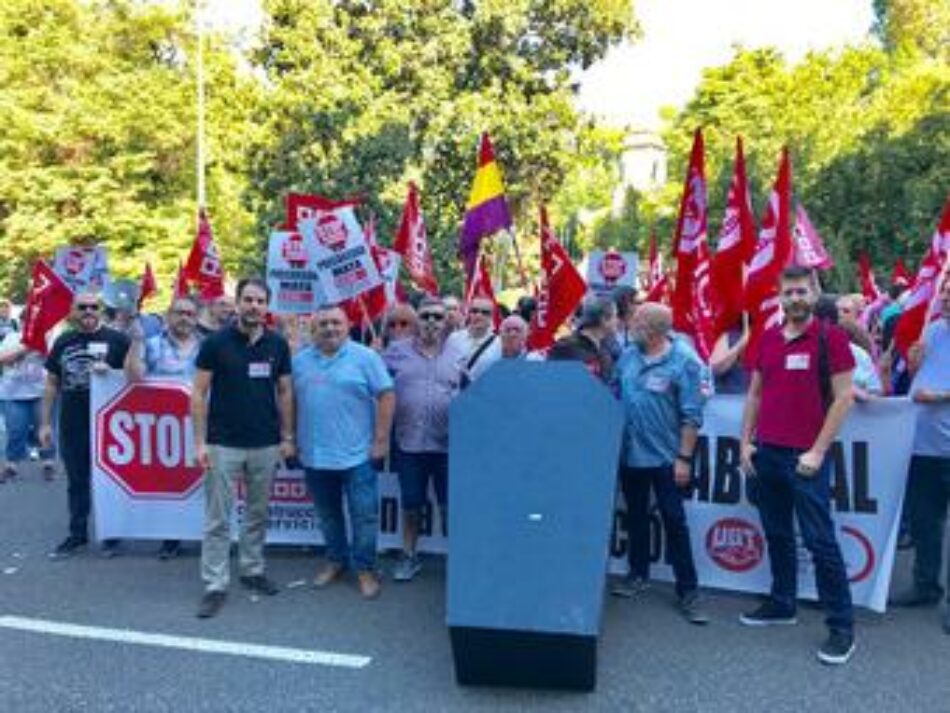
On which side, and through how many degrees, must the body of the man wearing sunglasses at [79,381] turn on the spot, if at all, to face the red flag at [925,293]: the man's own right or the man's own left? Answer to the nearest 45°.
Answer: approximately 45° to the man's own left

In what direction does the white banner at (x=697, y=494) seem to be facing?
toward the camera

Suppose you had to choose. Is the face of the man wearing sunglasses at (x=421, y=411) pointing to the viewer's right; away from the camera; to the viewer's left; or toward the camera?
toward the camera

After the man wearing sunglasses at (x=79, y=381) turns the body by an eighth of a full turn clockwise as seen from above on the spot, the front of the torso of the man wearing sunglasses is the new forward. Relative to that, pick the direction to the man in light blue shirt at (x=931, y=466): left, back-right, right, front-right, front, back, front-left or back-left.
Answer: left

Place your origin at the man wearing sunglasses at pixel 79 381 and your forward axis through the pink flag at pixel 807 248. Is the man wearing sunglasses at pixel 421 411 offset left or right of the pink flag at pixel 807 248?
right

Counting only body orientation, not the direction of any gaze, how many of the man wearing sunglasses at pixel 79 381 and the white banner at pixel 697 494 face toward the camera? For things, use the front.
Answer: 2

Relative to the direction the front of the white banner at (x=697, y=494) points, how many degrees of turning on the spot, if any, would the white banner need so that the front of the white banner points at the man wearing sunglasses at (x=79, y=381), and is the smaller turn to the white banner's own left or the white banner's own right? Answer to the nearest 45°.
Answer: approximately 90° to the white banner's own right

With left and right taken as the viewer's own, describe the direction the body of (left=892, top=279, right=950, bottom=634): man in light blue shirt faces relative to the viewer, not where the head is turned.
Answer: facing the viewer and to the left of the viewer

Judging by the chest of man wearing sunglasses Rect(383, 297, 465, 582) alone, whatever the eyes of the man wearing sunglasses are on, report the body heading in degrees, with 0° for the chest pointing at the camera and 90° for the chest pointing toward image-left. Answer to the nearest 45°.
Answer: approximately 0°

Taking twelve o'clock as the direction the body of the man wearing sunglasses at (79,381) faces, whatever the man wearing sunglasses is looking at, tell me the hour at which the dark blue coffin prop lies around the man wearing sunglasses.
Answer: The dark blue coffin prop is roughly at 11 o'clock from the man wearing sunglasses.

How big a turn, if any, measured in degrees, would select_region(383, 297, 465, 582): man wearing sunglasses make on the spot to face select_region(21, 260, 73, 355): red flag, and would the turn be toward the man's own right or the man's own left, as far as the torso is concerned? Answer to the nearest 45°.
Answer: approximately 135° to the man's own right

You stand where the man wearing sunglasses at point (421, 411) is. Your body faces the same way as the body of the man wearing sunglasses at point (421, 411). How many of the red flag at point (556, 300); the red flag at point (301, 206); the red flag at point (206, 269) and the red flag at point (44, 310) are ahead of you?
0

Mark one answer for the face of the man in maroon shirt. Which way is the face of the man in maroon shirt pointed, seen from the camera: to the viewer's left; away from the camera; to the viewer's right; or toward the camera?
toward the camera

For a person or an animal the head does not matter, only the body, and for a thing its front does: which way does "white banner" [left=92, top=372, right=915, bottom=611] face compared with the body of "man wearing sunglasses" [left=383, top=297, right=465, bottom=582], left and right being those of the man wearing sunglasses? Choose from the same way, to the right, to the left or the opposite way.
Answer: the same way

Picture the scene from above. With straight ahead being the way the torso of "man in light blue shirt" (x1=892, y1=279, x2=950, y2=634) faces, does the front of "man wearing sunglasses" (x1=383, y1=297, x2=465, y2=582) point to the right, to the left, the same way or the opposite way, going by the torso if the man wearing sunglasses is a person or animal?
to the left

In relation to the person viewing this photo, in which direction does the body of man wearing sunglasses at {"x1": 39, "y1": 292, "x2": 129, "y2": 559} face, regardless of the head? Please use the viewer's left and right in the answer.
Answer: facing the viewer
